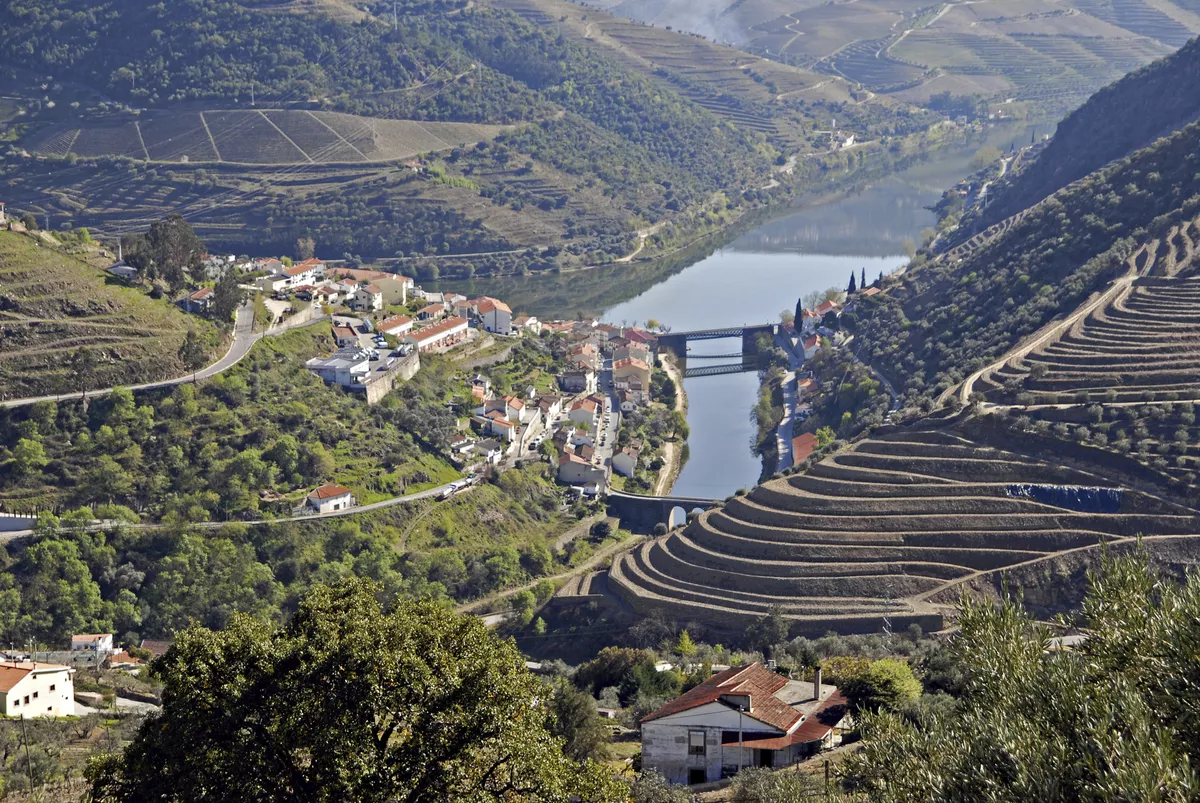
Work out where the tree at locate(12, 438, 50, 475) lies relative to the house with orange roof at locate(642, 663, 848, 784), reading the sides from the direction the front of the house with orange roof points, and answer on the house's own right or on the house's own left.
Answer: on the house's own right

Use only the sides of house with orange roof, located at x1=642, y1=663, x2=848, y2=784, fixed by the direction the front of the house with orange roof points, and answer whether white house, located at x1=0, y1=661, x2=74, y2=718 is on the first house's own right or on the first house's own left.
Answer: on the first house's own right

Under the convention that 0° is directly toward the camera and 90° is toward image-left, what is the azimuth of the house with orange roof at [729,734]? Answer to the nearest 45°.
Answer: approximately 0°

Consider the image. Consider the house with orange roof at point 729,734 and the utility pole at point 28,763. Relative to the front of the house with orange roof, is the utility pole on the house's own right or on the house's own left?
on the house's own right

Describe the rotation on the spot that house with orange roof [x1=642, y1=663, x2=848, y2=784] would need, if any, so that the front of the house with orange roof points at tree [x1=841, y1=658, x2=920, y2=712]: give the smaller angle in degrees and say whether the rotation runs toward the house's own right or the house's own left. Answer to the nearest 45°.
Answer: approximately 135° to the house's own left

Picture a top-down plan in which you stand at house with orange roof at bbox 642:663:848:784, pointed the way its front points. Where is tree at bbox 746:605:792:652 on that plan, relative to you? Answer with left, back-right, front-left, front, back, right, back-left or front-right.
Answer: back

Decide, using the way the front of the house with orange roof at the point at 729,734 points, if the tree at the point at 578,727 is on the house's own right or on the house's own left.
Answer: on the house's own right

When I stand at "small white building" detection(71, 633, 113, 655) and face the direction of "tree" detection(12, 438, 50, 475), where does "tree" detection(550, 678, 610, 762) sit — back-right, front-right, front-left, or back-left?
back-right

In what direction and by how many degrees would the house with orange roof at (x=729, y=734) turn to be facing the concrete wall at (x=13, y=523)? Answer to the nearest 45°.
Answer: approximately 135° to its right
